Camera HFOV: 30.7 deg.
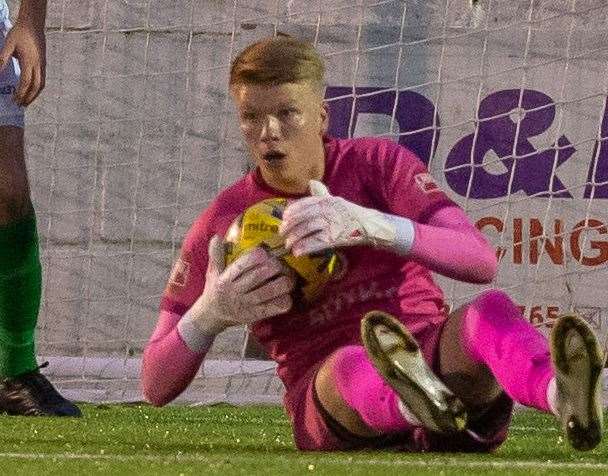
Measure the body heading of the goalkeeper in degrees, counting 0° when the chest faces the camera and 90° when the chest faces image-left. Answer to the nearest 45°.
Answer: approximately 0°
